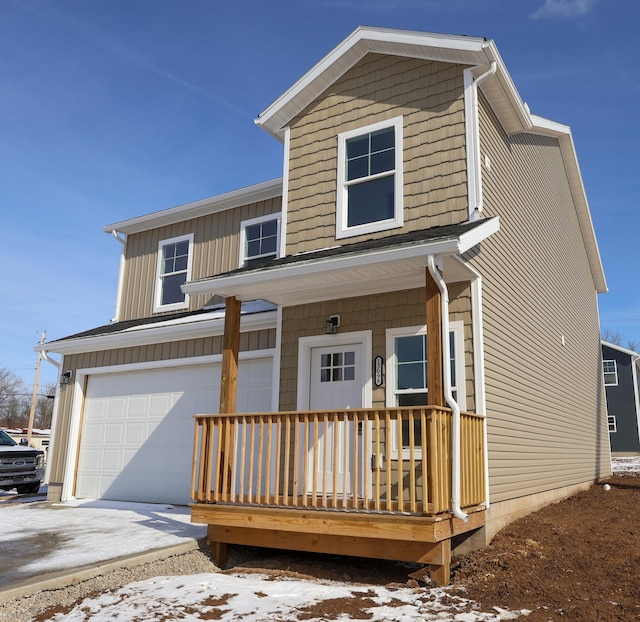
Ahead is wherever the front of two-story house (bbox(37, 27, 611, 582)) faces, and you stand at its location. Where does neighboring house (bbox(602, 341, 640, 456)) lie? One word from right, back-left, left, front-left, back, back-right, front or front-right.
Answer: back

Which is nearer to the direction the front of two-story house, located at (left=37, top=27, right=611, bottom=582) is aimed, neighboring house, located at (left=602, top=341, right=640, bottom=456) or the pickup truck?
the pickup truck

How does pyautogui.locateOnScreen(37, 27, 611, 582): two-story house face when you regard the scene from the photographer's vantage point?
facing the viewer and to the left of the viewer

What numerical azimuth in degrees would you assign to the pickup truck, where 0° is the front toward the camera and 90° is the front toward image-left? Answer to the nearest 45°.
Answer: approximately 315°

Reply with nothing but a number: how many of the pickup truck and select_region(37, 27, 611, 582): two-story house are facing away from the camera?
0

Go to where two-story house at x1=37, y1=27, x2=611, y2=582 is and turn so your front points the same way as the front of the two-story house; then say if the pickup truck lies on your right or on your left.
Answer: on your right

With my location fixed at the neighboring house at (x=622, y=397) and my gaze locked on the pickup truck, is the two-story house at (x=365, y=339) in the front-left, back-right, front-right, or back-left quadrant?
front-left

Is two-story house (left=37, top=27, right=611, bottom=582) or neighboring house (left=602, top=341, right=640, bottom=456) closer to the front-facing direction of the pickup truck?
the two-story house

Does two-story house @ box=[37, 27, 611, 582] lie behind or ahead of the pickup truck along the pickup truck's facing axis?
ahead

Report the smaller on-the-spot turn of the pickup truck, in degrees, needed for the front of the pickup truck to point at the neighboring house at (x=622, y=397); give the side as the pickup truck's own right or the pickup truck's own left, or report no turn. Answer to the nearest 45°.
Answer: approximately 45° to the pickup truck's own left
